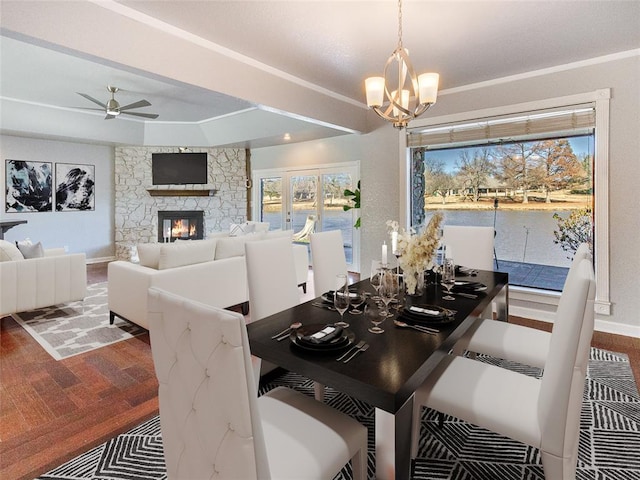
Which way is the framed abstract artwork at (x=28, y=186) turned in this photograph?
toward the camera

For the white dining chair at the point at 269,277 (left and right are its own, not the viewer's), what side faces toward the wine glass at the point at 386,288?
front

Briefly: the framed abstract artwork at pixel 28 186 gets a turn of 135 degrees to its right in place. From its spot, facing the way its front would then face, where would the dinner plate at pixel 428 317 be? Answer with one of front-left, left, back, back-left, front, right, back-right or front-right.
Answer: back-left

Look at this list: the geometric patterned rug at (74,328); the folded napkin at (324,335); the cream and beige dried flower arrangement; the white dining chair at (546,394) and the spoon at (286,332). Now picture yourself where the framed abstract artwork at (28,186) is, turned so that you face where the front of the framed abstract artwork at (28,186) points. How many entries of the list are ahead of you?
5

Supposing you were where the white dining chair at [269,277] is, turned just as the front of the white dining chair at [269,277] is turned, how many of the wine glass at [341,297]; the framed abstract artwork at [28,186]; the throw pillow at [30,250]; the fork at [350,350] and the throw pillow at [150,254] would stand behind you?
3

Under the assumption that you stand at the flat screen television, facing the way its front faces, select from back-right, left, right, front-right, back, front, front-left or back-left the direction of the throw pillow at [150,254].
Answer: front

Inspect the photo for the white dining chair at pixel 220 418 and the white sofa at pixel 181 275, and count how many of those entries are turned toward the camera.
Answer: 0

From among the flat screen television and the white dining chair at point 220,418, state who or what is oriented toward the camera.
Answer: the flat screen television

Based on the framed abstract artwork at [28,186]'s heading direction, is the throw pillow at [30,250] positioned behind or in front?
in front

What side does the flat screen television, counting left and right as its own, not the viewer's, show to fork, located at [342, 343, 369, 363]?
front

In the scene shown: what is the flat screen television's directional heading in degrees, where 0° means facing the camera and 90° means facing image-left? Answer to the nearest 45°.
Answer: approximately 0°

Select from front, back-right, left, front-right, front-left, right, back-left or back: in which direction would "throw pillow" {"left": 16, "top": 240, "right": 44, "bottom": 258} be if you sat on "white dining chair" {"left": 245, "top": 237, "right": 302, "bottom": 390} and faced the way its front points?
back

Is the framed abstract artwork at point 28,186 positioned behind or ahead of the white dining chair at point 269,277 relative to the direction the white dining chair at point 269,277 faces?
behind
